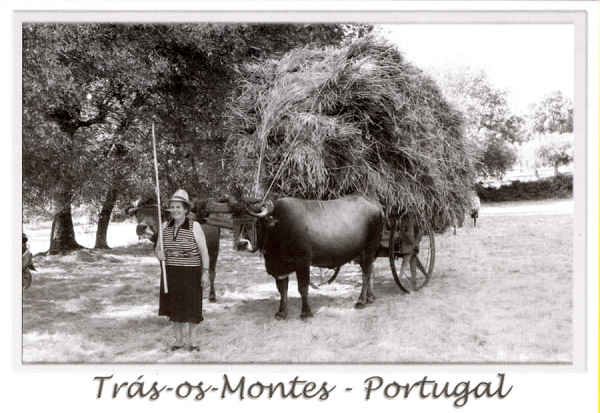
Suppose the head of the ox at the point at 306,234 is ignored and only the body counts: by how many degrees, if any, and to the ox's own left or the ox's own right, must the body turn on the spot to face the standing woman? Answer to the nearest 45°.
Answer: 0° — it already faces them

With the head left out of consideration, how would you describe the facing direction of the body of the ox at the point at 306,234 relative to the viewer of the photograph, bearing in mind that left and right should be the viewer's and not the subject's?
facing the viewer and to the left of the viewer
